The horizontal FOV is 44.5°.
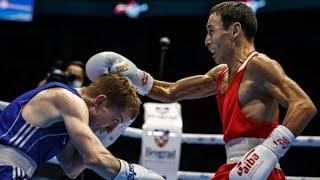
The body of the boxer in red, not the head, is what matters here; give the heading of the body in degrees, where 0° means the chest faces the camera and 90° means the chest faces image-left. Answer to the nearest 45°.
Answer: approximately 90°

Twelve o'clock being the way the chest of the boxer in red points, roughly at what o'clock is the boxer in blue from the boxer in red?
The boxer in blue is roughly at 11 o'clock from the boxer in red.

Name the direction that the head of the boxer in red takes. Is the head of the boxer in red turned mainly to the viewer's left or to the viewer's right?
to the viewer's left
